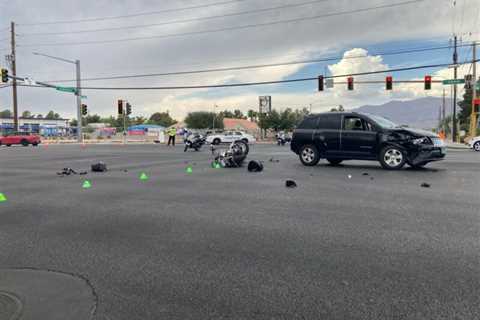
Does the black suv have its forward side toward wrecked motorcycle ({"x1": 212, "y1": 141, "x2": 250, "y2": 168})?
no

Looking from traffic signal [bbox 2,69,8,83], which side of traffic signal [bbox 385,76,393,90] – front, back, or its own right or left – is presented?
right

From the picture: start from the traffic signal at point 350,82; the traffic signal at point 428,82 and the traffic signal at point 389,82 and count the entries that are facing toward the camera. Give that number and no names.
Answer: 3

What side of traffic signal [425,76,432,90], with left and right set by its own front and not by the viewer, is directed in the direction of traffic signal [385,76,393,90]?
right

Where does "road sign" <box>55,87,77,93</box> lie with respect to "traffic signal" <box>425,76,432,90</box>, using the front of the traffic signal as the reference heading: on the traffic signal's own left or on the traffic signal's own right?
on the traffic signal's own right

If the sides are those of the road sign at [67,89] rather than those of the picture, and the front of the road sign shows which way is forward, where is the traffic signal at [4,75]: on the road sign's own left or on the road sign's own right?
on the road sign's own right

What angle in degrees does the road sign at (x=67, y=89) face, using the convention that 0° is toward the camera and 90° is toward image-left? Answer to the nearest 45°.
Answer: approximately 315°

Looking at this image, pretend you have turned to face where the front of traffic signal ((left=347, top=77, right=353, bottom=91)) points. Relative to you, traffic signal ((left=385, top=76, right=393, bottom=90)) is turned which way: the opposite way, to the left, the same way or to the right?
the same way

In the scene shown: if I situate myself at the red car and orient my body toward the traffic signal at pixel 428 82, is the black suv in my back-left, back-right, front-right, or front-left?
front-right

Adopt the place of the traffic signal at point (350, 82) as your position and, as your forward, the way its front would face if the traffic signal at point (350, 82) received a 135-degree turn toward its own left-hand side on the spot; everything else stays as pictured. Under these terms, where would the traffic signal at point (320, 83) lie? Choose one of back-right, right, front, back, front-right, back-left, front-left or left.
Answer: back-left

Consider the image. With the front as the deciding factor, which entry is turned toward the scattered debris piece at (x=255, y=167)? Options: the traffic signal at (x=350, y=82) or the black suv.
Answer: the traffic signal

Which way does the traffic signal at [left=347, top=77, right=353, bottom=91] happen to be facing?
toward the camera

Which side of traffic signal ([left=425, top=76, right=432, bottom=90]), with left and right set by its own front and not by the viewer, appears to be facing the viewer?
front

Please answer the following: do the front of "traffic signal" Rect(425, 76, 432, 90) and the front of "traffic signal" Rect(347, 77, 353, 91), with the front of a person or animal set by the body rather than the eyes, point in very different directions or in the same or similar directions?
same or similar directions

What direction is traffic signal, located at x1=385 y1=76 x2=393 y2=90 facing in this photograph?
toward the camera

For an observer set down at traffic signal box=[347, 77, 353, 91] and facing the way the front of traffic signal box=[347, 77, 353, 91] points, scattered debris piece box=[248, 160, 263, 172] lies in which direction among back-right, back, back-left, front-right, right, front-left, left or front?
front
